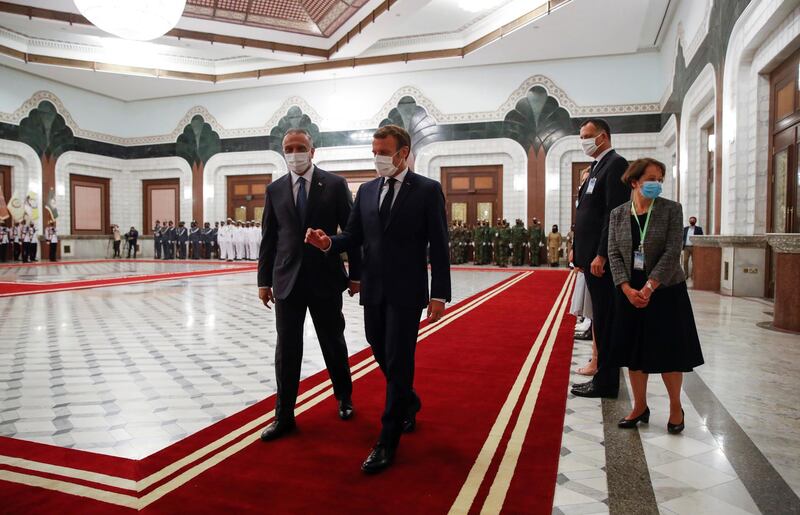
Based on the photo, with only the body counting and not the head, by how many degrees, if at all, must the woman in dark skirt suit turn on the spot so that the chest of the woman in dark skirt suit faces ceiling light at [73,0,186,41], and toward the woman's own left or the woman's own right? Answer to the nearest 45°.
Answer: approximately 90° to the woman's own right

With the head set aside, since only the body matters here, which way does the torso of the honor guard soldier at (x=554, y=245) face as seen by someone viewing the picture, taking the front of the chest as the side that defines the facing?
toward the camera

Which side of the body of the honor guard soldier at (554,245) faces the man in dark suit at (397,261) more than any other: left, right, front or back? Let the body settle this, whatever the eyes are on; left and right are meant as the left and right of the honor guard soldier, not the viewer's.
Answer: front

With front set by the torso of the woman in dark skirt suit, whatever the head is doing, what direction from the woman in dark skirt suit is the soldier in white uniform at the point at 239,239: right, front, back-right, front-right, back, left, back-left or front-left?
right

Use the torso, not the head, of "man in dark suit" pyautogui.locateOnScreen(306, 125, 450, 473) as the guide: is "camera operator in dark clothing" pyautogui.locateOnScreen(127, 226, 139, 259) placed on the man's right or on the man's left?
on the man's right

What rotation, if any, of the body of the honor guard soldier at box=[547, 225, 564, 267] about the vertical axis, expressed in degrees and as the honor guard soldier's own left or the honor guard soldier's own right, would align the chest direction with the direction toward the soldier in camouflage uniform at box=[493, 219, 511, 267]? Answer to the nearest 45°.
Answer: approximately 90° to the honor guard soldier's own right

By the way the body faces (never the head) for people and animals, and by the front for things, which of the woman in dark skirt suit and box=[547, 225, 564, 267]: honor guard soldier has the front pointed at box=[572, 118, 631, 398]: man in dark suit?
the honor guard soldier

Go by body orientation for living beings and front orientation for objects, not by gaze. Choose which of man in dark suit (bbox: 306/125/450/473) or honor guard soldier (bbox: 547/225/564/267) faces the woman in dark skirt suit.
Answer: the honor guard soldier

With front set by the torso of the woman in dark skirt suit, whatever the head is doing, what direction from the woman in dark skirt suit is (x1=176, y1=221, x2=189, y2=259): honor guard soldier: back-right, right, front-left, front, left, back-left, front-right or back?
right

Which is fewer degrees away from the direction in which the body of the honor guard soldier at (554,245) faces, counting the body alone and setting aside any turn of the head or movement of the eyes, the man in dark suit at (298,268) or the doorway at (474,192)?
the man in dark suit

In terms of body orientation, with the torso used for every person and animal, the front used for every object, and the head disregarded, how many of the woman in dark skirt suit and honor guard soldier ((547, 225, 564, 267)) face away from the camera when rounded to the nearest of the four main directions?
0

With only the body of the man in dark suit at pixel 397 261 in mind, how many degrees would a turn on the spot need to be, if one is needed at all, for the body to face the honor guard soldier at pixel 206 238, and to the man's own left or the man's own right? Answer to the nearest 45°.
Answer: approximately 135° to the man's own right

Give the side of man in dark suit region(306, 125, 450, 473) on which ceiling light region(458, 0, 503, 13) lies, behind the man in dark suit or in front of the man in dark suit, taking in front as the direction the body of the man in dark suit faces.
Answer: behind

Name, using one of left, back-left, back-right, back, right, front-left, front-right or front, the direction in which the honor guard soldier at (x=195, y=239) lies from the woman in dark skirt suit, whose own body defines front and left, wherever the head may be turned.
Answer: right

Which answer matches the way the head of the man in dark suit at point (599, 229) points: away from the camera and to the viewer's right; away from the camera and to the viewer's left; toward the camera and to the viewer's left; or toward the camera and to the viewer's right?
toward the camera and to the viewer's left

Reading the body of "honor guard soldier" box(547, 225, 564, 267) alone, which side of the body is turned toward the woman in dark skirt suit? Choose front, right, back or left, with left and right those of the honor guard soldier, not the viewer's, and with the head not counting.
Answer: front
